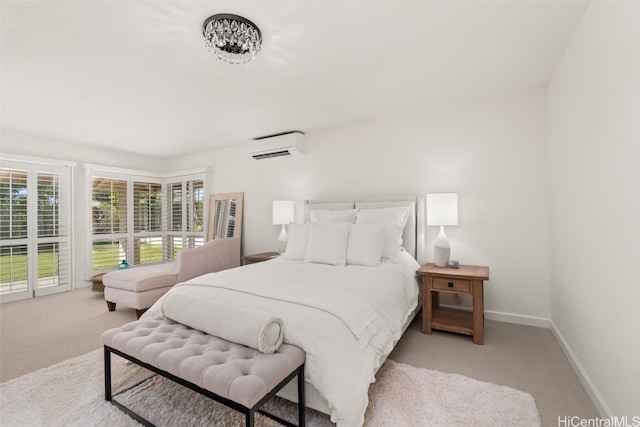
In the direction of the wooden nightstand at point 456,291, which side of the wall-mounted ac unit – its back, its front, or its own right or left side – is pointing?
left

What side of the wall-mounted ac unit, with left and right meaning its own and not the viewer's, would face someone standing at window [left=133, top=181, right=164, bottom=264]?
right

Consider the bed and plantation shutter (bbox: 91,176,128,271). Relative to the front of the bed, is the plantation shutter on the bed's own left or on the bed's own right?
on the bed's own right

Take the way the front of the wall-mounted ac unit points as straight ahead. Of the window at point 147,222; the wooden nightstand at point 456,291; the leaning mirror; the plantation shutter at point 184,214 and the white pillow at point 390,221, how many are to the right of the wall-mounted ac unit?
3

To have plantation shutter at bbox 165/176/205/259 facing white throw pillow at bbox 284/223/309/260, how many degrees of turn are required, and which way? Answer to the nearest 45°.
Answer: approximately 45° to its left

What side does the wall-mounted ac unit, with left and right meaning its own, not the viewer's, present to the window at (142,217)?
right

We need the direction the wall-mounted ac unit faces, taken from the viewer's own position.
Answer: facing the viewer and to the left of the viewer

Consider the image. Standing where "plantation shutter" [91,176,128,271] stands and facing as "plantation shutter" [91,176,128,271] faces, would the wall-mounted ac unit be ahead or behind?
ahead

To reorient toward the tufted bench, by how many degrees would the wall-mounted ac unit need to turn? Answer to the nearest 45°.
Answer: approximately 45° to its left

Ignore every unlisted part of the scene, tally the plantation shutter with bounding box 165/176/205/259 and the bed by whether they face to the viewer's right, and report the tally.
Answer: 0

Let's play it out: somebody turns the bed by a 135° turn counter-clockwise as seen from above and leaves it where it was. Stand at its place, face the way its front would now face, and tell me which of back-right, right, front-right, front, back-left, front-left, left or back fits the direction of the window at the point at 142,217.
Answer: back-left

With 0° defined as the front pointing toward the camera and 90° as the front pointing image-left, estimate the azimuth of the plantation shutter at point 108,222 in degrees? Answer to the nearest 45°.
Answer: approximately 315°

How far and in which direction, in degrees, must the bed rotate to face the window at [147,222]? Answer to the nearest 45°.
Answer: approximately 90° to its right
